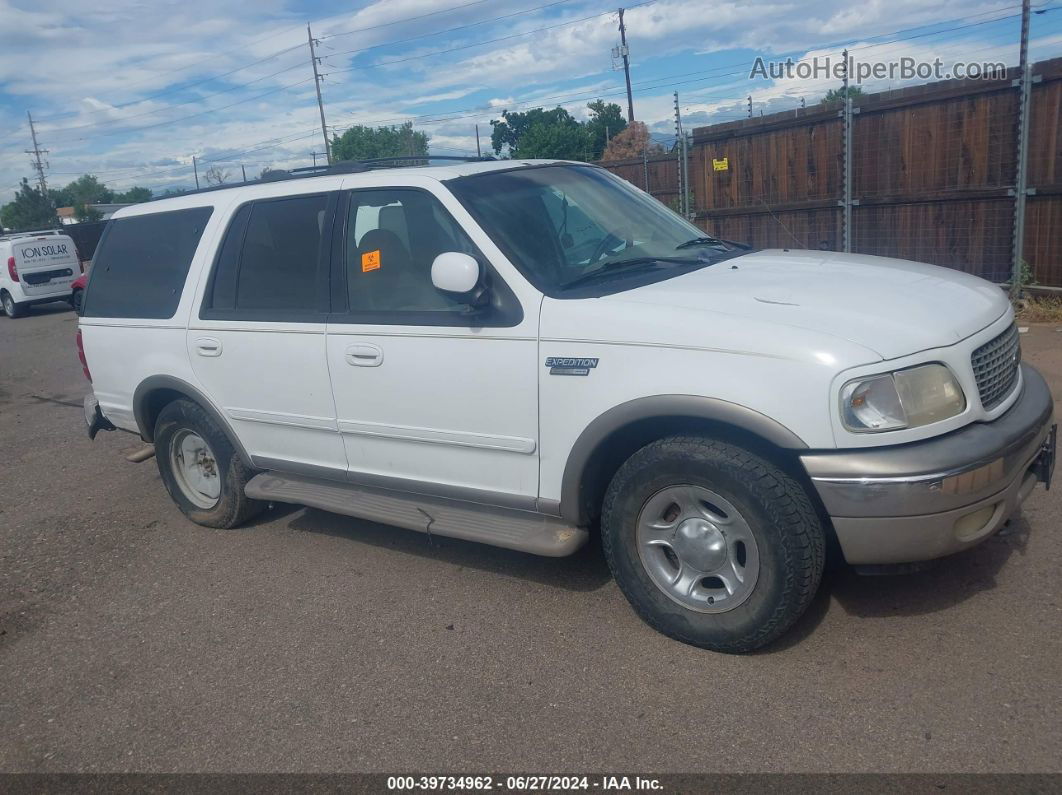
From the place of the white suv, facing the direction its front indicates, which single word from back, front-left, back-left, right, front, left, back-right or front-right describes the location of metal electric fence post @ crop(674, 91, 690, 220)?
back-left

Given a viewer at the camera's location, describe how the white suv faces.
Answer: facing the viewer and to the right of the viewer

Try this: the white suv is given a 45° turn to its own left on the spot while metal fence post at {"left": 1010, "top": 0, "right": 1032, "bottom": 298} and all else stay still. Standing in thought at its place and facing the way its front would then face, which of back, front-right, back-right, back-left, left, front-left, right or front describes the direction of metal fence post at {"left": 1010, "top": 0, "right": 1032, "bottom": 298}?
front-left

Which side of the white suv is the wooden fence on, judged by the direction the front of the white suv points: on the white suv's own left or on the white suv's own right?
on the white suv's own left

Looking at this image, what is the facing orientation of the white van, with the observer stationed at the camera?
facing away from the viewer and to the left of the viewer

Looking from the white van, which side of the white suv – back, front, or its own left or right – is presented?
back
